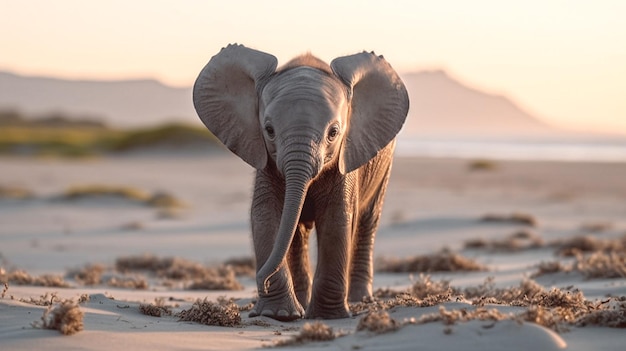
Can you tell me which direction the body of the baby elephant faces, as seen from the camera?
toward the camera

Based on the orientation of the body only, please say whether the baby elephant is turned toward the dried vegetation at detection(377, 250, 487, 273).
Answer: no

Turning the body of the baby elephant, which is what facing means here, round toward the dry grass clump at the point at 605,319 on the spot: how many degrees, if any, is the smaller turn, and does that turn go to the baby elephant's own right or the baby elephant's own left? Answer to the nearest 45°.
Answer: approximately 45° to the baby elephant's own left

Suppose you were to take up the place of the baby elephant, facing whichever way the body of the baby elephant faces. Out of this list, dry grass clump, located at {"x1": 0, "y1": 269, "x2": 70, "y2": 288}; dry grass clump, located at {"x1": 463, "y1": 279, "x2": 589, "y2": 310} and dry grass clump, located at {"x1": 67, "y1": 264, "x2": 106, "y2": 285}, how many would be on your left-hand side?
1

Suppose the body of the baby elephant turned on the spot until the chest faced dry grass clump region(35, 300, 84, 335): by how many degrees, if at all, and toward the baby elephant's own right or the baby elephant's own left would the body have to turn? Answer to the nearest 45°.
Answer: approximately 45° to the baby elephant's own right

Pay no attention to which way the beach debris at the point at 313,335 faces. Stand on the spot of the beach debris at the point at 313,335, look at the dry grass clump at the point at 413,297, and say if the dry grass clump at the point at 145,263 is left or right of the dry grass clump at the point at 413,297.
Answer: left

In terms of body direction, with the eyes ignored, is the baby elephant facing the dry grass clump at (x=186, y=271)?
no

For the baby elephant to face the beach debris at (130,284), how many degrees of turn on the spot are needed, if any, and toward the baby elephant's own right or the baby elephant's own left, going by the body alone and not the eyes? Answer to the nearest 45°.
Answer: approximately 135° to the baby elephant's own right

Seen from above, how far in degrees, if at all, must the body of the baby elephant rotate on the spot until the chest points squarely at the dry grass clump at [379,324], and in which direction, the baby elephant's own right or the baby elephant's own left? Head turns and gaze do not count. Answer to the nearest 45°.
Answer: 0° — it already faces it

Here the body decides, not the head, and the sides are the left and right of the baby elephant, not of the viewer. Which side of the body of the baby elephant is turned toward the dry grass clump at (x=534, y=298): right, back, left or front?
left

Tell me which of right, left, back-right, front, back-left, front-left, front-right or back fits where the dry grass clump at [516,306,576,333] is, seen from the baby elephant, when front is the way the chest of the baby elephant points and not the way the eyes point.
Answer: front-left

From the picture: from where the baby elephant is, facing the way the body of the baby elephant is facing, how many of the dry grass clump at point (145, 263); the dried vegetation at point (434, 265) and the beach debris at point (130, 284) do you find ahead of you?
0
